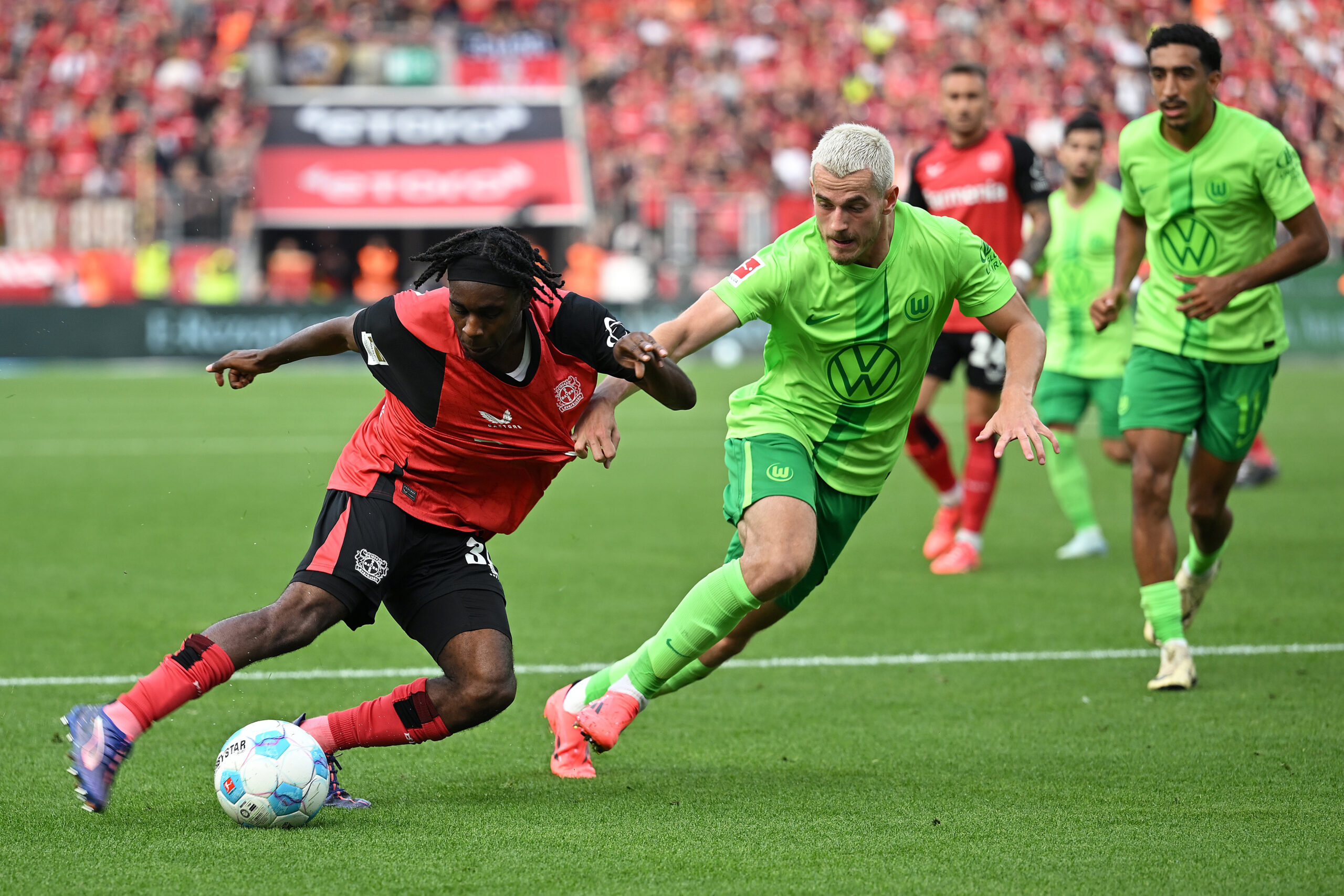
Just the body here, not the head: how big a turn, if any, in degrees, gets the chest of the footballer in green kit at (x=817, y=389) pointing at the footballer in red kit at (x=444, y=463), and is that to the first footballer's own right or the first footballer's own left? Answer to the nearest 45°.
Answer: approximately 90° to the first footballer's own right

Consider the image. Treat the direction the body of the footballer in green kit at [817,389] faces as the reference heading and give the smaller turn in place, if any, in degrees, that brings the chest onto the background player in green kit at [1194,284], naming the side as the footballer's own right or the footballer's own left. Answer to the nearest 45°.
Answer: approximately 135° to the footballer's own left

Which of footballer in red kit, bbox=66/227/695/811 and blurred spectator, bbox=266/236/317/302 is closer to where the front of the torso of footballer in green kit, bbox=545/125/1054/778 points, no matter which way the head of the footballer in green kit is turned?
the footballer in red kit

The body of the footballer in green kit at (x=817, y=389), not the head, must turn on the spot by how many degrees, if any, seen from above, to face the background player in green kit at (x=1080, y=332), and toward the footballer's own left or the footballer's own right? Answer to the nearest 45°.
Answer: approximately 180°

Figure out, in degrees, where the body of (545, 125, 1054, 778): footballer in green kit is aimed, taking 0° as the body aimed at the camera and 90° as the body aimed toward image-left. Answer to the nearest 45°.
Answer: approximately 0°

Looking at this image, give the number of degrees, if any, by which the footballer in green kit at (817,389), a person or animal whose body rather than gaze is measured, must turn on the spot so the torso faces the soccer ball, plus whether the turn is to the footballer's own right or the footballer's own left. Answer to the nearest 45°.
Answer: approximately 45° to the footballer's own right

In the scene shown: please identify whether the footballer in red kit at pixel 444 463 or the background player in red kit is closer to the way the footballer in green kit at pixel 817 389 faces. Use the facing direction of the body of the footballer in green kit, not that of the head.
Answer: the footballer in red kit
